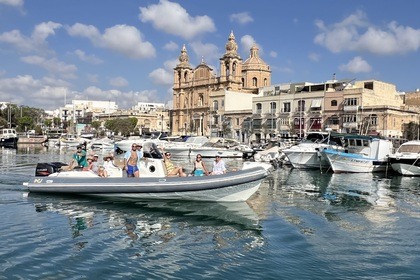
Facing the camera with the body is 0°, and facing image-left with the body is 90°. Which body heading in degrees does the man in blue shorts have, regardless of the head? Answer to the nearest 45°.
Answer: approximately 0°

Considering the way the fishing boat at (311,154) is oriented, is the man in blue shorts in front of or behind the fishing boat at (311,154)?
in front

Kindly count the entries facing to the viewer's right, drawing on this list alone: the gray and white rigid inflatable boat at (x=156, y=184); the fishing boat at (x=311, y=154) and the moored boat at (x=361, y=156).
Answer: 1

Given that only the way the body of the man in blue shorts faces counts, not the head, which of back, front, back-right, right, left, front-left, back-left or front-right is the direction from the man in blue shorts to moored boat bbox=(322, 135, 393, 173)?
back-left

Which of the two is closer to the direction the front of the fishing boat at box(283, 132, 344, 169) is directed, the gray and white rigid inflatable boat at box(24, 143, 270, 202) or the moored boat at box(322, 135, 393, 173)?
the gray and white rigid inflatable boat

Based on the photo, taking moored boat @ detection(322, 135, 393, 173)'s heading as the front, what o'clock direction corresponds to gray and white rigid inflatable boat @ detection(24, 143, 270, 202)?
The gray and white rigid inflatable boat is roughly at 11 o'clock from the moored boat.

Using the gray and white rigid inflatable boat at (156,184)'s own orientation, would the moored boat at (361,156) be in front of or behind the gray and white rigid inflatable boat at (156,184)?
in front

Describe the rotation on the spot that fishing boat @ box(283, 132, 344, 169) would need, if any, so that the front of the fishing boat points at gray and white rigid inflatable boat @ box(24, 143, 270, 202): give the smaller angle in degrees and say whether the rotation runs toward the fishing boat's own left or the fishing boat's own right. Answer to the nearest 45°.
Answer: approximately 45° to the fishing boat's own left

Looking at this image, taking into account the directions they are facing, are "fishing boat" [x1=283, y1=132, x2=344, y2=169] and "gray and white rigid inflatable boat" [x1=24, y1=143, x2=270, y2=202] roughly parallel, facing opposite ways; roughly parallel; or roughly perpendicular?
roughly parallel, facing opposite ways

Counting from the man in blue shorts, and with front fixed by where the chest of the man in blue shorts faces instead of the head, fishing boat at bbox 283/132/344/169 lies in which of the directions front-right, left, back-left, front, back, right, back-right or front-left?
back-left

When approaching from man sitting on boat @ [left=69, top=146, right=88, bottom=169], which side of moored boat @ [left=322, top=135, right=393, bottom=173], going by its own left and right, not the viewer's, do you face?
front

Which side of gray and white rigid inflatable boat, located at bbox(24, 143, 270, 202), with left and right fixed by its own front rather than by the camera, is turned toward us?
right

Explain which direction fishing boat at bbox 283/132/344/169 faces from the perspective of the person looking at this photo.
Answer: facing the viewer and to the left of the viewer

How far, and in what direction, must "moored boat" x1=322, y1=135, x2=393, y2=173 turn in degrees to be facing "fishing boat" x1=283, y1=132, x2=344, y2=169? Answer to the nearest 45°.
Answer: approximately 45° to its right
